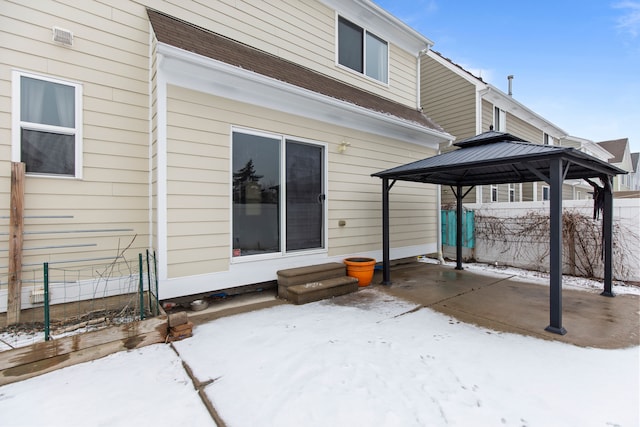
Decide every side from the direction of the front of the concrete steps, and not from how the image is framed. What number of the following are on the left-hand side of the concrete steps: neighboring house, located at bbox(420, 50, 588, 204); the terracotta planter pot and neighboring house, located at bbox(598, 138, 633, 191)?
3

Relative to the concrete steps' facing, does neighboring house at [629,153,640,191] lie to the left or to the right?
on its left

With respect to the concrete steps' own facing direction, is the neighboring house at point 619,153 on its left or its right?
on its left

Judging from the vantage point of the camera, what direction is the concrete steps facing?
facing the viewer and to the right of the viewer

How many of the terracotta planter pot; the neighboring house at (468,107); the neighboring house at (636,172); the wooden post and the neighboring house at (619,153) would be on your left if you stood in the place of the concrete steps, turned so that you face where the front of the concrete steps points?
4

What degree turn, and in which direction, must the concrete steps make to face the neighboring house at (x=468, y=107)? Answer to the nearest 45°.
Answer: approximately 90° to its left
